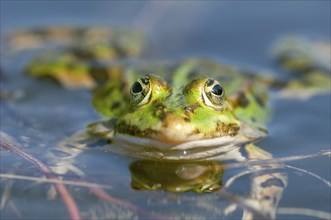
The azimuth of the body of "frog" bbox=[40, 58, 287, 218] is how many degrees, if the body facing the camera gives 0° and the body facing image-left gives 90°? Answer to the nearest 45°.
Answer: approximately 0°
